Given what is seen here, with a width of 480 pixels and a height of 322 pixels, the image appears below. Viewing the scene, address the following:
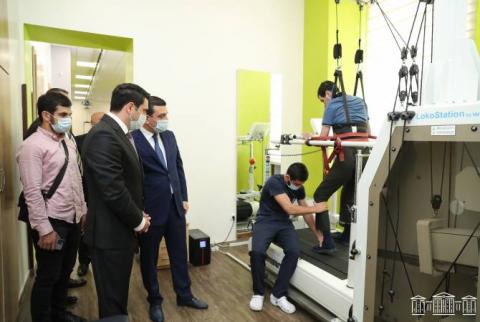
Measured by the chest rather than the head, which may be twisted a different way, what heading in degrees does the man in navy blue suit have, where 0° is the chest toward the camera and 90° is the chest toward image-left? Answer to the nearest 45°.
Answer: approximately 315°

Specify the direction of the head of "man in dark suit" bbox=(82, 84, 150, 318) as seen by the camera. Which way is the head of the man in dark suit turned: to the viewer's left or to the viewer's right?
to the viewer's right

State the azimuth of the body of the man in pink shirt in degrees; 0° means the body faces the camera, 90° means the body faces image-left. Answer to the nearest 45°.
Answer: approximately 315°

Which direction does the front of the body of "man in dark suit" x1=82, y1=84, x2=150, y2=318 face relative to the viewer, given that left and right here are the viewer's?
facing to the right of the viewer

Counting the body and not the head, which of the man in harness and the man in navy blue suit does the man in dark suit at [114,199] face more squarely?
the man in harness

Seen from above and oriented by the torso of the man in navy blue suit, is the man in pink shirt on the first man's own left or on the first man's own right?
on the first man's own right

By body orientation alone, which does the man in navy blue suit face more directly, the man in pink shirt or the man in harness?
the man in harness

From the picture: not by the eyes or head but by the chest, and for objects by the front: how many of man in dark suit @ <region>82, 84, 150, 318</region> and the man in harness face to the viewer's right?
1
